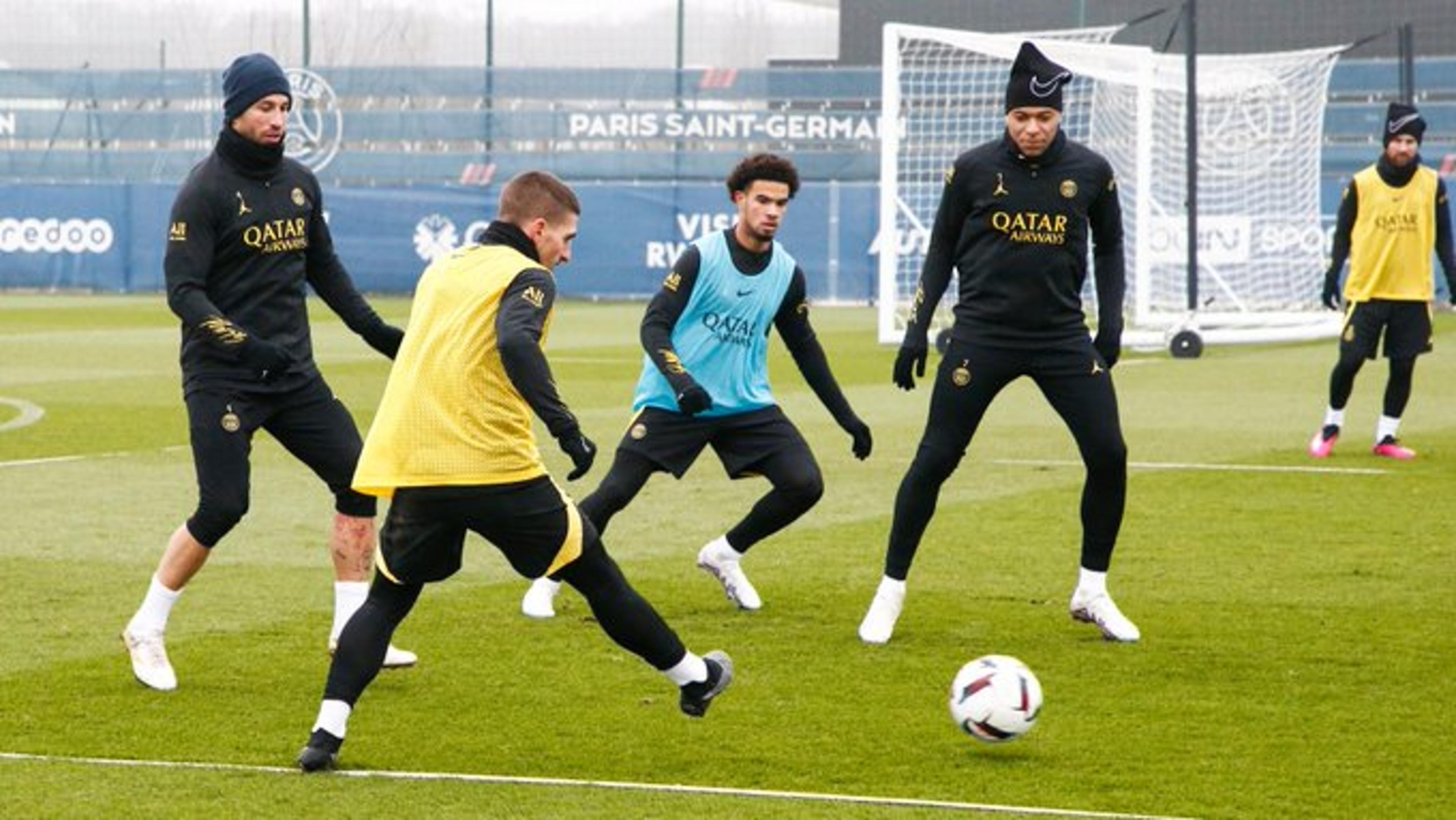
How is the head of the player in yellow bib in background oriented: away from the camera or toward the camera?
toward the camera

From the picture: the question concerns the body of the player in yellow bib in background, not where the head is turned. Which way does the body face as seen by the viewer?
toward the camera

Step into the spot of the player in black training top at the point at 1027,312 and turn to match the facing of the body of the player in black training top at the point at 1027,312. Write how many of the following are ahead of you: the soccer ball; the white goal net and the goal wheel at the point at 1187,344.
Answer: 1

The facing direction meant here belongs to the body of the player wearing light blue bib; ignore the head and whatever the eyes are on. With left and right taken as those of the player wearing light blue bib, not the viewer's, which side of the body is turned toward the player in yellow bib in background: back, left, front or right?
left

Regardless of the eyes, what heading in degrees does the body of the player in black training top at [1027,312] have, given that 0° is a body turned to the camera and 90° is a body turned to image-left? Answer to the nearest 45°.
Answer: approximately 0°

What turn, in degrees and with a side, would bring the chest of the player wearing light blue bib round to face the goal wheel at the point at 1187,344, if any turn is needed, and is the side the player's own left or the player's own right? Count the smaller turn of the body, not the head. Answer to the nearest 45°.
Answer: approximately 135° to the player's own left

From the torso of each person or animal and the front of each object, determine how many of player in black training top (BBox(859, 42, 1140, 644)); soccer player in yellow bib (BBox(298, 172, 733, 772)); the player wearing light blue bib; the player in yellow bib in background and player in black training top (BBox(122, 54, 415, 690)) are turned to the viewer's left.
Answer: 0

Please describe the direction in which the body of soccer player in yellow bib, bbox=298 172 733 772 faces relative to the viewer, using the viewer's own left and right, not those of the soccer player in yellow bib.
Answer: facing away from the viewer and to the right of the viewer

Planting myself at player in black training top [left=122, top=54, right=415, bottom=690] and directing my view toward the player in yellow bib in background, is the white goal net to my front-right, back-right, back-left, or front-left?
front-left
